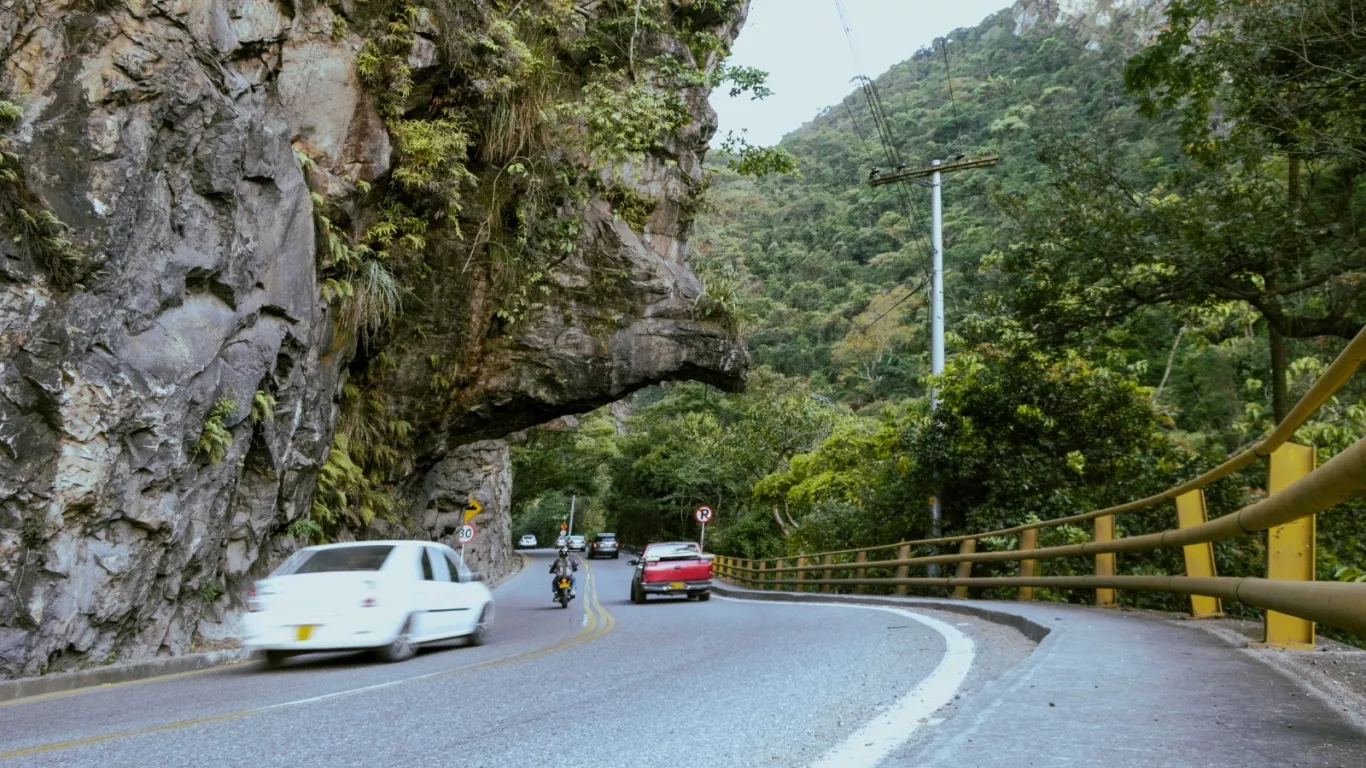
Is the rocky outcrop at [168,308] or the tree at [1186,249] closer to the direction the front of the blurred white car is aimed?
the tree

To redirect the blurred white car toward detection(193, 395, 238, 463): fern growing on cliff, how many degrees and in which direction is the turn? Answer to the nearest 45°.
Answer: approximately 90° to its left

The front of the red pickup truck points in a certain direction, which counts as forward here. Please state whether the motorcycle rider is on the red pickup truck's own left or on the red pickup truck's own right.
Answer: on the red pickup truck's own left

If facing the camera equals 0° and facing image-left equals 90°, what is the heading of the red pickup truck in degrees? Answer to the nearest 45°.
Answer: approximately 180°

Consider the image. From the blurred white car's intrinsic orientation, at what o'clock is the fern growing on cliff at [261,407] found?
The fern growing on cliff is roughly at 10 o'clock from the blurred white car.

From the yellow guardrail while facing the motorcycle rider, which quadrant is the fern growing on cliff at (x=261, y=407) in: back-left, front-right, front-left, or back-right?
front-left

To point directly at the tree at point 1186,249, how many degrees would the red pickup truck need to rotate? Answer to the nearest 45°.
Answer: approximately 135° to its right

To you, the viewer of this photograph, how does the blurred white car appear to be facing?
facing away from the viewer and to the right of the viewer

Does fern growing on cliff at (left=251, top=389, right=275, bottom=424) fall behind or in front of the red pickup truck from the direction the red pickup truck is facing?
behind

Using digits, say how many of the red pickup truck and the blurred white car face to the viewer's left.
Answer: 0
